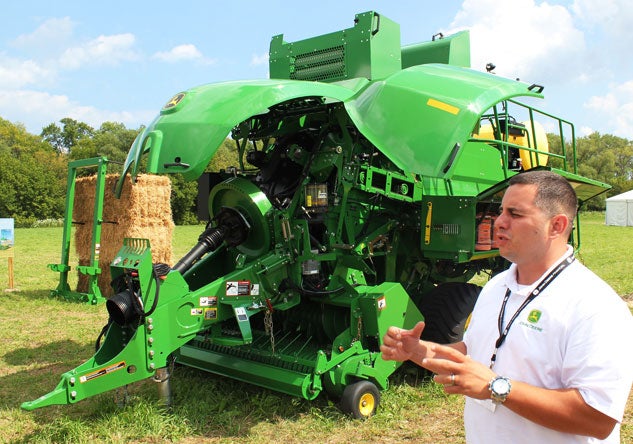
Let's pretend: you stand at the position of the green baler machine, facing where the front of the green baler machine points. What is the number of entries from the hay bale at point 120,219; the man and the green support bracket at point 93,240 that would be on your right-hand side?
2

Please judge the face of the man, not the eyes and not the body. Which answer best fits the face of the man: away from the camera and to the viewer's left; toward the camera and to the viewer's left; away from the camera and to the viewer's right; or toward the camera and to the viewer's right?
toward the camera and to the viewer's left

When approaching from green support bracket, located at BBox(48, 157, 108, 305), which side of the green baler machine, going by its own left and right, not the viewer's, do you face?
right

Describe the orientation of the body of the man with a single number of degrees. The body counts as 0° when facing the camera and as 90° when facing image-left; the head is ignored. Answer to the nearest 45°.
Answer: approximately 45°

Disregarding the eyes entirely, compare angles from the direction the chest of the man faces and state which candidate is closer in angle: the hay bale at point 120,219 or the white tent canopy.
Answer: the hay bale

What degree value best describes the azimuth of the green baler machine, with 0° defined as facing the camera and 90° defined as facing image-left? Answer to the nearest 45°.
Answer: approximately 45°

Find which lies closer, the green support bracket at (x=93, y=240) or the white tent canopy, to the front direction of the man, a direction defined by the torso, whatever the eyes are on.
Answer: the green support bracket

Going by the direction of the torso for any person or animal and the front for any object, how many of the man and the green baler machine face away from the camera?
0

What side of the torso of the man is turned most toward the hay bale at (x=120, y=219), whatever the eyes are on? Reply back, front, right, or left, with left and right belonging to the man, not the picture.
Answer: right

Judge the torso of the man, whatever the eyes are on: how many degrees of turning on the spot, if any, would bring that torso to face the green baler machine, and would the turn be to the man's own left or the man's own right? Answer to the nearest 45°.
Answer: approximately 90° to the man's own right
